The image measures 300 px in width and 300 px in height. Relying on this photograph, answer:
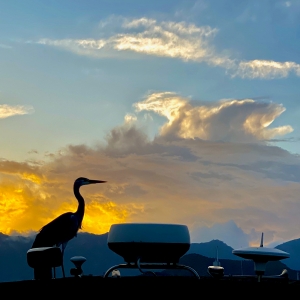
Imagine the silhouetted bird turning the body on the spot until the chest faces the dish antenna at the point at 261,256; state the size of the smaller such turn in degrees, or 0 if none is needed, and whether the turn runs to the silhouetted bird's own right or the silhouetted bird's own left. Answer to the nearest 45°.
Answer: approximately 45° to the silhouetted bird's own right

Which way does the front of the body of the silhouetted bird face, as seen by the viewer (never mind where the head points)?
to the viewer's right

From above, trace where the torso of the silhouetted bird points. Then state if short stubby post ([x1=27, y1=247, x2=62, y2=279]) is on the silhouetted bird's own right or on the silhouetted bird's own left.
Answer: on the silhouetted bird's own right
